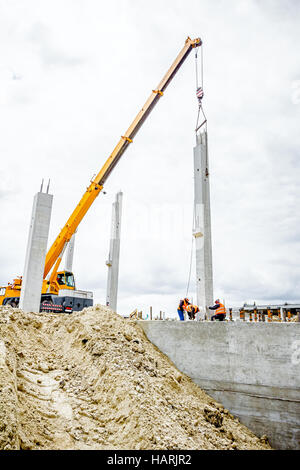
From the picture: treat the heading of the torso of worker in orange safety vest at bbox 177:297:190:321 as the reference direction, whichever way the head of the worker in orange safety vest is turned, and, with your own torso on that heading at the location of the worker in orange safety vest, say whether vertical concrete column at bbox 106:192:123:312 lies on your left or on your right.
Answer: on your left

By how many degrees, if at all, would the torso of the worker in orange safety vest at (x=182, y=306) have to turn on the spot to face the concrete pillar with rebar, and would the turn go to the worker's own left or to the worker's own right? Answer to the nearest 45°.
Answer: approximately 180°

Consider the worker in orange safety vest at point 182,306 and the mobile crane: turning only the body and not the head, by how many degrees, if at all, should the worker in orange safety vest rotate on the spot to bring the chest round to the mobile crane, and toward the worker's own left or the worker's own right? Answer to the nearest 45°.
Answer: approximately 135° to the worker's own left

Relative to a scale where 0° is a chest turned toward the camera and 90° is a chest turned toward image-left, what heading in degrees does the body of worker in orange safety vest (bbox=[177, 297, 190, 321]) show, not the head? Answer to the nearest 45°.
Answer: approximately 270°

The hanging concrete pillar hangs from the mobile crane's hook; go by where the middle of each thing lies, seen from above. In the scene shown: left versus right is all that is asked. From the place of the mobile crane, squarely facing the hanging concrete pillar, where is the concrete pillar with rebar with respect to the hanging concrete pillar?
right
